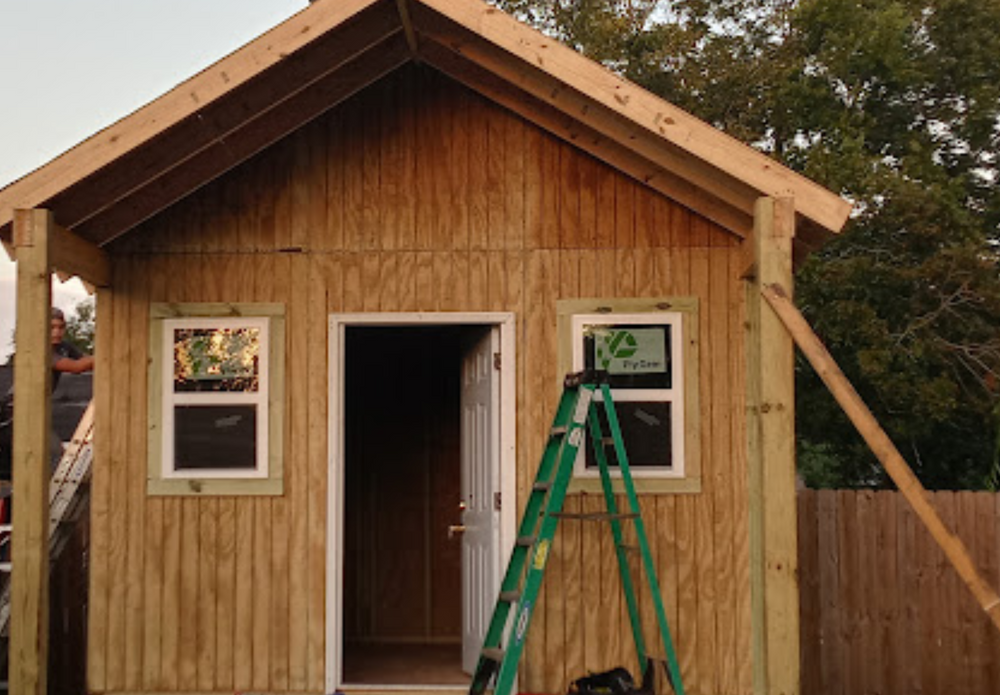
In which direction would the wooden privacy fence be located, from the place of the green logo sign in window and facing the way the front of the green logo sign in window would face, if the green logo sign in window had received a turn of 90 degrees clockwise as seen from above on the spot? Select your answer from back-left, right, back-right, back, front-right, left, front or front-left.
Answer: back-right

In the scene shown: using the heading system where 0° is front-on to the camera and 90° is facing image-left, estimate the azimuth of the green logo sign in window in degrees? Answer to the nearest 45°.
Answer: approximately 0°

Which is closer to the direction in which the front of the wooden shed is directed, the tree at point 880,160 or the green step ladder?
the green step ladder

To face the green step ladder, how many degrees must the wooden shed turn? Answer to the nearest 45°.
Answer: approximately 45° to its left

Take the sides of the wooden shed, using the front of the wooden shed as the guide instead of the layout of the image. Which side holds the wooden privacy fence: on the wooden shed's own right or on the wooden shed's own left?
on the wooden shed's own left

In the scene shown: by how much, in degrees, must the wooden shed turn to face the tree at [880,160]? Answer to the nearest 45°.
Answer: approximately 135° to its left

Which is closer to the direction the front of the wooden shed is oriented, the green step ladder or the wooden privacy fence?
the green step ladder

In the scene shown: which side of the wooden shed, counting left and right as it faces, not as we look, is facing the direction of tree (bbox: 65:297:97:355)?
back

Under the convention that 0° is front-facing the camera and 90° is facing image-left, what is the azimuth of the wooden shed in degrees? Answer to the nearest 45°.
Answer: approximately 0°

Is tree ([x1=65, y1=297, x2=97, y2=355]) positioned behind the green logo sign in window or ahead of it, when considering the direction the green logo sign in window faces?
behind
